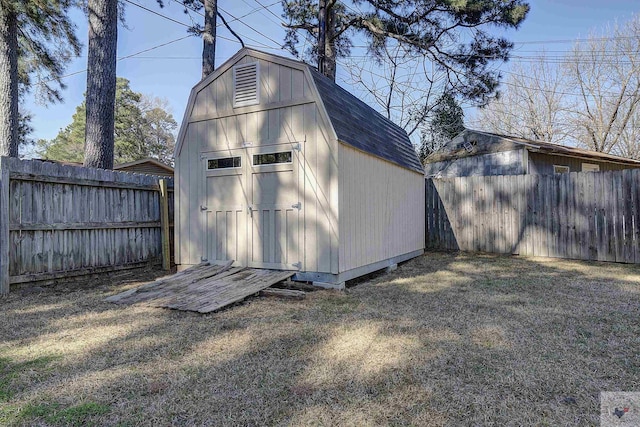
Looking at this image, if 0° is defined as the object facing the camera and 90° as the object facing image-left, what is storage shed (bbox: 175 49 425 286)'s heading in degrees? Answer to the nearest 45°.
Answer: approximately 45°

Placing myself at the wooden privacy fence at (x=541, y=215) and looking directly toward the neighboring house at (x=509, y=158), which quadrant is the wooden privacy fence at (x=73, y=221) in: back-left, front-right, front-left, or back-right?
back-left

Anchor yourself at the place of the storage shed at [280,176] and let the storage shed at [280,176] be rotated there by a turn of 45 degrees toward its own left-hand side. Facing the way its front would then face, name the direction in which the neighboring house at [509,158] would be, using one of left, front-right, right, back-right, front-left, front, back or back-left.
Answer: back-left

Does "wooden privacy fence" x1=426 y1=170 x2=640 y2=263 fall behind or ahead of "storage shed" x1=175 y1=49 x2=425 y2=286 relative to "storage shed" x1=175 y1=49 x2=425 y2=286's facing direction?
behind

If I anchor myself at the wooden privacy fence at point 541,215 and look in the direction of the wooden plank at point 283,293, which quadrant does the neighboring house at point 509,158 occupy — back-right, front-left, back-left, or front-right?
back-right
